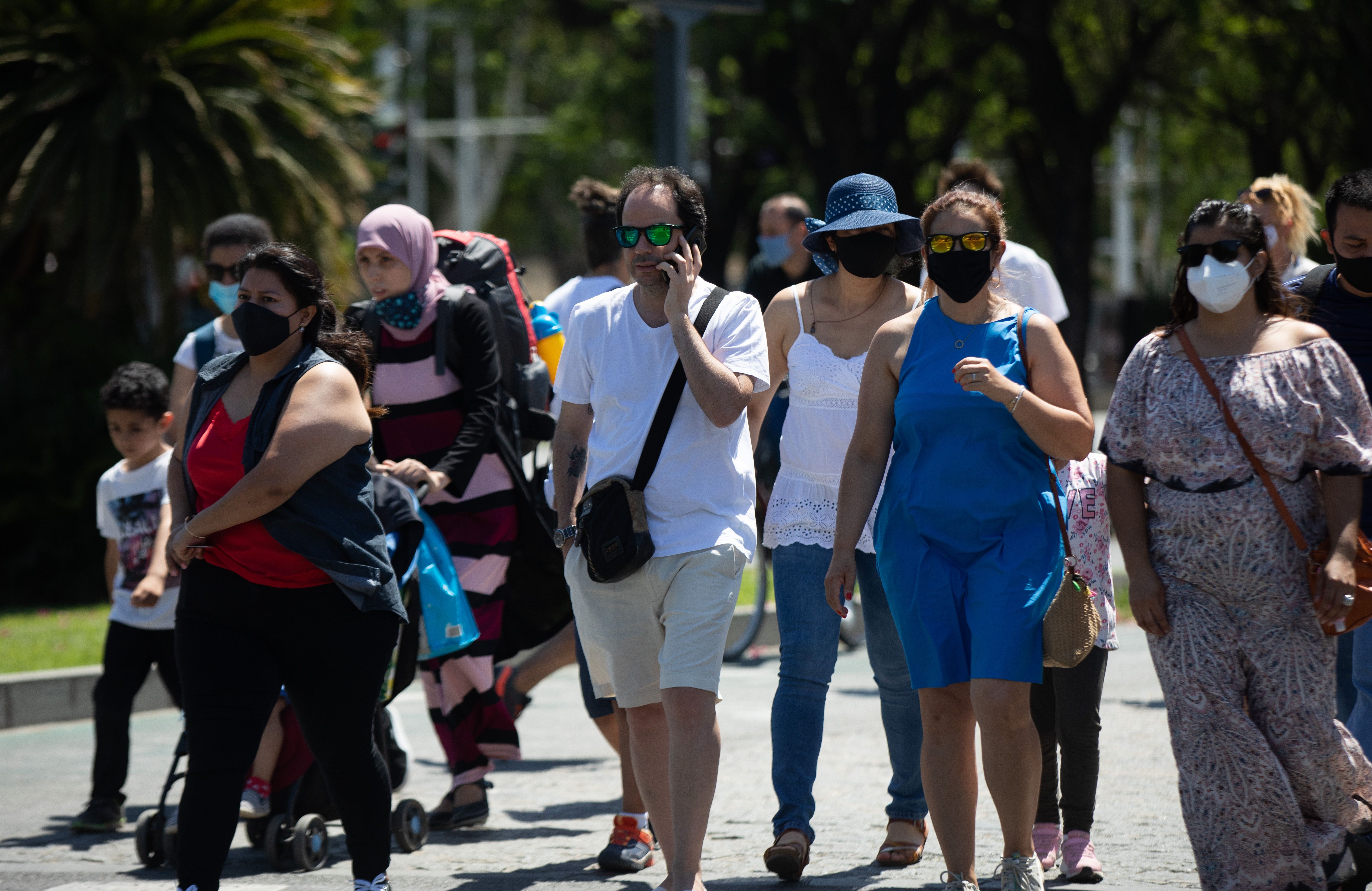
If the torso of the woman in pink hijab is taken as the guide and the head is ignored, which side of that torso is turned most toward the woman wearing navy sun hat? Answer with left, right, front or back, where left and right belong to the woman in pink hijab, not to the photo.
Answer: left

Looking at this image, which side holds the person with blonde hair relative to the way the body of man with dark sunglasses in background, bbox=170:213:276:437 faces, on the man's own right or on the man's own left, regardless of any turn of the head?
on the man's own left

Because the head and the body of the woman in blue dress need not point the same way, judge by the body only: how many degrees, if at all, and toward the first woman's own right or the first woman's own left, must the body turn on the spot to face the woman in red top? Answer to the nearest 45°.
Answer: approximately 90° to the first woman's own right

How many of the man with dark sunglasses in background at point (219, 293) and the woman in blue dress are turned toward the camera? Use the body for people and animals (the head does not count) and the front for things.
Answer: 2

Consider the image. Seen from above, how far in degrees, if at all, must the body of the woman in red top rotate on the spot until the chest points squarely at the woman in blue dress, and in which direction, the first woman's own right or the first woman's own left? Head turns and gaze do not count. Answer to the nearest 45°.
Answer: approximately 135° to the first woman's own left

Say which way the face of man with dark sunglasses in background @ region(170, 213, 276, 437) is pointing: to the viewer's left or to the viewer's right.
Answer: to the viewer's left

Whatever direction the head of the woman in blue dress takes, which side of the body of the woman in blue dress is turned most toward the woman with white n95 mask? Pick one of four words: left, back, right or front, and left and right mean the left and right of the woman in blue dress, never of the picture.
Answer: left
